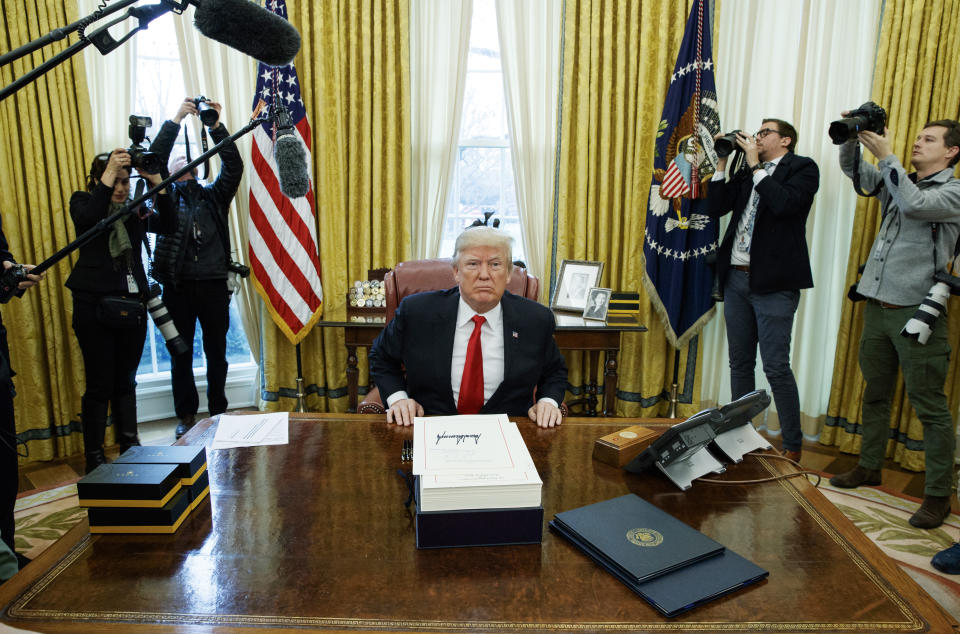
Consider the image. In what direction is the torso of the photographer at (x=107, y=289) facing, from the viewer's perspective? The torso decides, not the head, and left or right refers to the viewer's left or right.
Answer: facing the viewer and to the right of the viewer

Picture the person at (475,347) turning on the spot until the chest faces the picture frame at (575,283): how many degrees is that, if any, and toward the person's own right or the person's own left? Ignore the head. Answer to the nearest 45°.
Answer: approximately 180°

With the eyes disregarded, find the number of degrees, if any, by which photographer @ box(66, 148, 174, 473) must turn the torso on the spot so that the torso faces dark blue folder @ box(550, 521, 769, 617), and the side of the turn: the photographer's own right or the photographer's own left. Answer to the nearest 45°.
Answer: approximately 45° to the photographer's own right

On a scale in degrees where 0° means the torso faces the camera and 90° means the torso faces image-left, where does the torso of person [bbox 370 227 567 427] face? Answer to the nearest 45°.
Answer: approximately 0°

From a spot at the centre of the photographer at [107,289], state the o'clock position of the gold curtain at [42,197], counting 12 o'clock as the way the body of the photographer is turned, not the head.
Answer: The gold curtain is roughly at 7 o'clock from the photographer.

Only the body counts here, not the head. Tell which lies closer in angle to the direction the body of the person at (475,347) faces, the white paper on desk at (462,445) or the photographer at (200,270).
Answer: the white paper on desk

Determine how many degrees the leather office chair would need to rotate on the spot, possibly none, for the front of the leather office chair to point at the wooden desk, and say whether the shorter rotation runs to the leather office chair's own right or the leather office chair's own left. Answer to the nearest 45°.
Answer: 0° — it already faces it

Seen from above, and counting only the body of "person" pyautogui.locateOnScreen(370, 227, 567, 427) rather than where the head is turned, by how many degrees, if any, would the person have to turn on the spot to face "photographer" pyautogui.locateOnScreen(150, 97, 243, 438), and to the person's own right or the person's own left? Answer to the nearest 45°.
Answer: approximately 135° to the person's own right

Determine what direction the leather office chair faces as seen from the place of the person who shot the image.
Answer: facing the viewer

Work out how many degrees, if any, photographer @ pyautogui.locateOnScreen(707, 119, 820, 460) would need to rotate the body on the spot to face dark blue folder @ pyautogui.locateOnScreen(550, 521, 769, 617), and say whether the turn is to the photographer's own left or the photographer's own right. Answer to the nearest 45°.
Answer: approximately 45° to the photographer's own left

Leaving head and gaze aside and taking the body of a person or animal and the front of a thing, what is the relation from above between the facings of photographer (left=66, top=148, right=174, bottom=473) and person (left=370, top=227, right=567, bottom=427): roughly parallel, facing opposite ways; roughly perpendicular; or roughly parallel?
roughly perpendicular

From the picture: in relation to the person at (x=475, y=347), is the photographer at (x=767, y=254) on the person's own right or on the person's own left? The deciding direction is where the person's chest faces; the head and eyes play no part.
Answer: on the person's own left

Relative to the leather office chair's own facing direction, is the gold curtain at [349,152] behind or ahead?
behind

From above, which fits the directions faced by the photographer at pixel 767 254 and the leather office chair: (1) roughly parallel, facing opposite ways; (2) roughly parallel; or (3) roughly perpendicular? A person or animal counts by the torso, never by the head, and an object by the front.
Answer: roughly perpendicular
